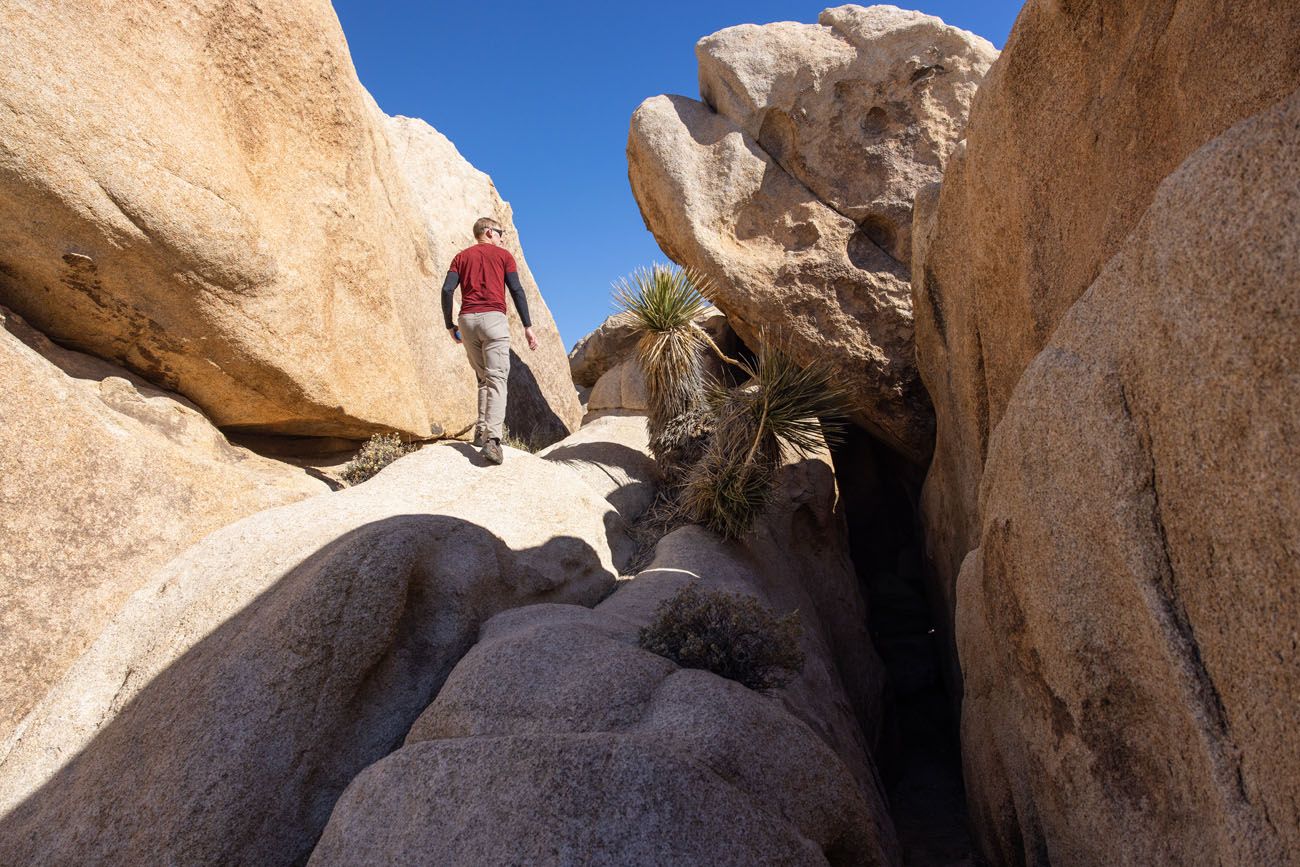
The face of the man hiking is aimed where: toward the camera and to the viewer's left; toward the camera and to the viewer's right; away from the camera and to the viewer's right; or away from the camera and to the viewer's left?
away from the camera and to the viewer's right

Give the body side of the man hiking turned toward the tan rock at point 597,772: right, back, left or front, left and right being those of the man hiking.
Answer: back

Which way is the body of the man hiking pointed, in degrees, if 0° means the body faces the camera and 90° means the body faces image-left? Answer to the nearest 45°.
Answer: approximately 180°

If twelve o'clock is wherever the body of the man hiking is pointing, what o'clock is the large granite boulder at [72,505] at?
The large granite boulder is roughly at 8 o'clock from the man hiking.

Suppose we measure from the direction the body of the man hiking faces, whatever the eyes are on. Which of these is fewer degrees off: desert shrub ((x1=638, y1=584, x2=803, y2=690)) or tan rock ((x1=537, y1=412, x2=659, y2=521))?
the tan rock

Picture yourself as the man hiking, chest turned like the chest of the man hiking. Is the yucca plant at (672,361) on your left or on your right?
on your right

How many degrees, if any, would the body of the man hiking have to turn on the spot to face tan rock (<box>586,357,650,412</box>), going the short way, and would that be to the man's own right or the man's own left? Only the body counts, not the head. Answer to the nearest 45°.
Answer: approximately 45° to the man's own right

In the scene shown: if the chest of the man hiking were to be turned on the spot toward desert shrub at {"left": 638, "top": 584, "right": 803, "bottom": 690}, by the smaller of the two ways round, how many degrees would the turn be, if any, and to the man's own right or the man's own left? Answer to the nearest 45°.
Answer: approximately 135° to the man's own right

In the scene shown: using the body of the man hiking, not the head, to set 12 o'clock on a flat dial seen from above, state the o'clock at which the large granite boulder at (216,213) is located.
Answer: The large granite boulder is roughly at 9 o'clock from the man hiking.

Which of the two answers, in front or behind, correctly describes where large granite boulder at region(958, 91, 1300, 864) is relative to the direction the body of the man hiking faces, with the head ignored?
behind

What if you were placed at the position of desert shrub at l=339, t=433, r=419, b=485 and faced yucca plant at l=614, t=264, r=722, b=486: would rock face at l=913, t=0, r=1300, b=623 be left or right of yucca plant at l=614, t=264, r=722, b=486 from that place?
right

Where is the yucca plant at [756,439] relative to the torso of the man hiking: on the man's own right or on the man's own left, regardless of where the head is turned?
on the man's own right

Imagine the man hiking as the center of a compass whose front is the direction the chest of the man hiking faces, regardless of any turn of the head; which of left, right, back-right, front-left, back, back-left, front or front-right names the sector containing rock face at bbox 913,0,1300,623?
back-right
